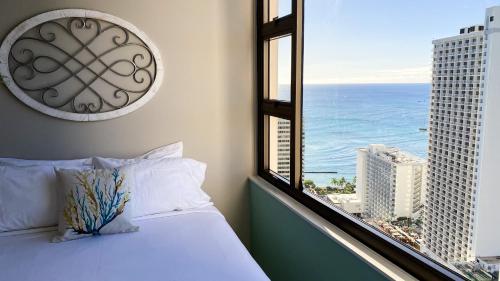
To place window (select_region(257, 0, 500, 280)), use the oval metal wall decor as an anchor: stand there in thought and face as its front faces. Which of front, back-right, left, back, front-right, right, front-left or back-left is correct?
front-left

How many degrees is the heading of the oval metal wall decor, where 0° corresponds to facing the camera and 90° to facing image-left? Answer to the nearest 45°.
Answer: approximately 0°
